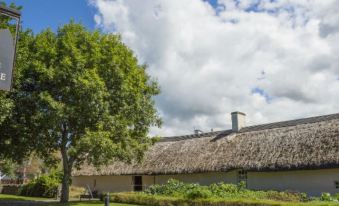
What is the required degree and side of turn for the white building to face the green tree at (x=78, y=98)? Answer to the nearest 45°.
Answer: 0° — it already faces it

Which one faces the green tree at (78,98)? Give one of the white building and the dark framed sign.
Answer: the white building

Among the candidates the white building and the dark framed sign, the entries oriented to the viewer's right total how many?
0

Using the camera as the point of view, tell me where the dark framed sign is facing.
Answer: facing the viewer

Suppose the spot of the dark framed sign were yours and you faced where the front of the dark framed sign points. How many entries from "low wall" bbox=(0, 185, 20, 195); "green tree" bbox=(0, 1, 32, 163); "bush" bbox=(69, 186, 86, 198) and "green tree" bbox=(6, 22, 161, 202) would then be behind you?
4

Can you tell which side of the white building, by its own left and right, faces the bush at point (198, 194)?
front

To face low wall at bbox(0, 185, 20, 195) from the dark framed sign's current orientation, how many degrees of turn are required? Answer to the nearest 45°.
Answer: approximately 180°

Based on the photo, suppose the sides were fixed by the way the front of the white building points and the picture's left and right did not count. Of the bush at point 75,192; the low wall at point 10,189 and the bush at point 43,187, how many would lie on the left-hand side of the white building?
0

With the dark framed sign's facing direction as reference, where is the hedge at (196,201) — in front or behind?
behind

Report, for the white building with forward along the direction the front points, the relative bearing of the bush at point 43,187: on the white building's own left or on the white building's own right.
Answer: on the white building's own right

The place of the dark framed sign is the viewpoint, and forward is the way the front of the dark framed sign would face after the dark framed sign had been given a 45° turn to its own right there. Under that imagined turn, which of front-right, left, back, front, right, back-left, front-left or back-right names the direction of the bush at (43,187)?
back-right

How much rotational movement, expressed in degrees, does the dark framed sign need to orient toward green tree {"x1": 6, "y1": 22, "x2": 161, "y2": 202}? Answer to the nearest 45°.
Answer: approximately 180°

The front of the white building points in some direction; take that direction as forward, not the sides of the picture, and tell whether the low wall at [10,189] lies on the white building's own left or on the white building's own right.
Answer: on the white building's own right

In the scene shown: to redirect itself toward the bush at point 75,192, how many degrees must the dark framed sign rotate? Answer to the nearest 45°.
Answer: approximately 180°

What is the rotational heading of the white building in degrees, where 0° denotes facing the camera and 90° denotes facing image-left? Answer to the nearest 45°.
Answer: approximately 45°
